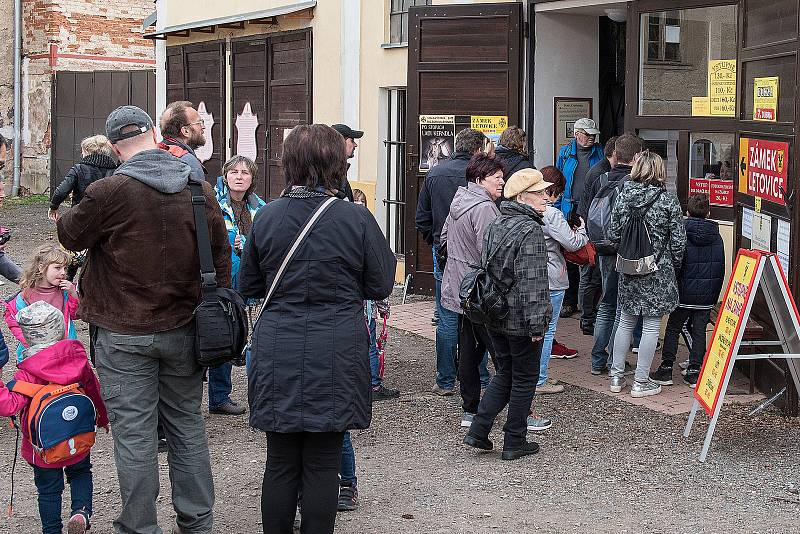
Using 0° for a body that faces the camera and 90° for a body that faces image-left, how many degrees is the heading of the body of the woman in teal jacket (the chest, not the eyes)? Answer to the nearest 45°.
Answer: approximately 315°

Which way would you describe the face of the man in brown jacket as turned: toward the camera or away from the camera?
away from the camera

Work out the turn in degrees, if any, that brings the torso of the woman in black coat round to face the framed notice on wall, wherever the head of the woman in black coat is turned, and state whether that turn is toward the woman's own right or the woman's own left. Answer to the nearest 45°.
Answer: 0° — they already face it

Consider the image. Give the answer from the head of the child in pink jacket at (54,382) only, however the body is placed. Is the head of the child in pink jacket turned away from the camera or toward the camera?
away from the camera

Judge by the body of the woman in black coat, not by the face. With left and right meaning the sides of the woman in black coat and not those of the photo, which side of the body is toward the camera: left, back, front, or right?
back

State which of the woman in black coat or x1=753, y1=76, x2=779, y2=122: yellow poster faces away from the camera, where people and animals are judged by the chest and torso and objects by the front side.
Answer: the woman in black coat

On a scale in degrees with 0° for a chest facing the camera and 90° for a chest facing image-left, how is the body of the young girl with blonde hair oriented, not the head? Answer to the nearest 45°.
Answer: approximately 315°

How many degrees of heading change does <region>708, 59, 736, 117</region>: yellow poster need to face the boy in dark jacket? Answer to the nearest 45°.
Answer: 0° — it already faces them
